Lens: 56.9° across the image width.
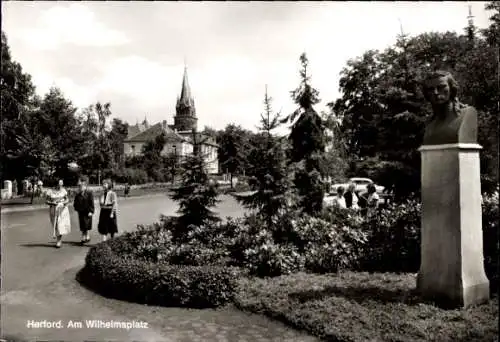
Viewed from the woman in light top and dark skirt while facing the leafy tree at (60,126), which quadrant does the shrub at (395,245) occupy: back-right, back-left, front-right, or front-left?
back-right

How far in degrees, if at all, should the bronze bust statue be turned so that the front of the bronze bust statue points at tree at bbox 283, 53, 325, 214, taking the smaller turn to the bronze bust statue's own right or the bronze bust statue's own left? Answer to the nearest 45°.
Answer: approximately 90° to the bronze bust statue's own right

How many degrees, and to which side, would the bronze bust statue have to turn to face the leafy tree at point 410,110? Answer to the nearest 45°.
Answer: approximately 135° to its right

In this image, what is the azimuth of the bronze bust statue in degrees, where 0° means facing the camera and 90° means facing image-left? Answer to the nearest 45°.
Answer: approximately 45°

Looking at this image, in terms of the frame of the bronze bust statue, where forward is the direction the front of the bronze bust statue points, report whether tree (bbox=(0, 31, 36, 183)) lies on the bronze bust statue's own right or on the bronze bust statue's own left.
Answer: on the bronze bust statue's own right

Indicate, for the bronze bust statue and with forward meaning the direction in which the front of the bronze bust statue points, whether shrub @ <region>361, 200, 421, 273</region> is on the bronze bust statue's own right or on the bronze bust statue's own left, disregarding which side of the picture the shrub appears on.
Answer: on the bronze bust statue's own right

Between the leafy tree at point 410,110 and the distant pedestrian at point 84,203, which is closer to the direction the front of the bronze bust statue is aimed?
the distant pedestrian

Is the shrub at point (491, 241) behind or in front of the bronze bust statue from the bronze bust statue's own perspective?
behind

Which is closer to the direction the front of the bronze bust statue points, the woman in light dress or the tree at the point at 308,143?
the woman in light dress

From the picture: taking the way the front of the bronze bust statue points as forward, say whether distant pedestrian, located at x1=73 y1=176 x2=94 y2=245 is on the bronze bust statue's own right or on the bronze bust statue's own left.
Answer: on the bronze bust statue's own right

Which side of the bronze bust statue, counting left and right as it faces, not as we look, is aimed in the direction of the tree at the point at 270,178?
right
